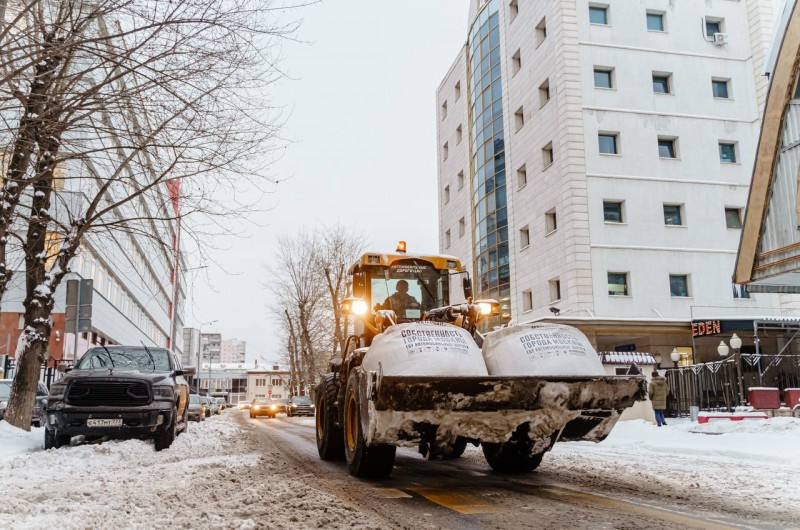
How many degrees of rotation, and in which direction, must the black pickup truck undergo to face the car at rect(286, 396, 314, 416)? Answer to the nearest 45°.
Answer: approximately 180°

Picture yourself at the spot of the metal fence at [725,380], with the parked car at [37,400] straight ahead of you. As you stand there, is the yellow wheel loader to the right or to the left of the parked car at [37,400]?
left

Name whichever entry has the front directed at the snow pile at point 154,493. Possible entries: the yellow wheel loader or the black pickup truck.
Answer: the black pickup truck

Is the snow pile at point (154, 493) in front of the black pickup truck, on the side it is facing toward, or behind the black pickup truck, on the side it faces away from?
in front

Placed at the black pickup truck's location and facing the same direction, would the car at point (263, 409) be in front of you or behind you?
behind

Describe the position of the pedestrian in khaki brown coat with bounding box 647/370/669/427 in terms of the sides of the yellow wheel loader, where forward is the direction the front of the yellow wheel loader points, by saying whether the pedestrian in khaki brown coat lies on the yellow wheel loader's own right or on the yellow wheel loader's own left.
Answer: on the yellow wheel loader's own left

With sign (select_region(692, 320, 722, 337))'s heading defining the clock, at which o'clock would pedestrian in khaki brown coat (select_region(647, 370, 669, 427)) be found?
The pedestrian in khaki brown coat is roughly at 11 o'clock from the sign.

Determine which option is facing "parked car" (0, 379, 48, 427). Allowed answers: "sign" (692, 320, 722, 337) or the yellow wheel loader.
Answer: the sign

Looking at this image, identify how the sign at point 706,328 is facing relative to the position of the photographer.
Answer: facing the viewer and to the left of the viewer

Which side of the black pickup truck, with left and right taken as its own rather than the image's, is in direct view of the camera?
front

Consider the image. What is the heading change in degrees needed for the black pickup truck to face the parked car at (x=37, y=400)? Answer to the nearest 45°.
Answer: approximately 180°

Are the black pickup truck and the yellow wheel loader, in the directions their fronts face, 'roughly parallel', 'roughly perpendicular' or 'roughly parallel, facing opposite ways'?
roughly parallel

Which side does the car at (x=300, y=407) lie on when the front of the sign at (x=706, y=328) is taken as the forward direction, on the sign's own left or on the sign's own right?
on the sign's own right

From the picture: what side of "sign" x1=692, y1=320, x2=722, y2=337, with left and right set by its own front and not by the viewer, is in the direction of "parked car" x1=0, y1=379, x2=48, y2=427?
front

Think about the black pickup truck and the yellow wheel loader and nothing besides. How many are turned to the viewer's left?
0

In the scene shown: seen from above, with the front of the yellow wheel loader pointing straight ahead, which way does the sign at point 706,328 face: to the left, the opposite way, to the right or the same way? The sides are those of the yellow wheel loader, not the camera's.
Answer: to the right
